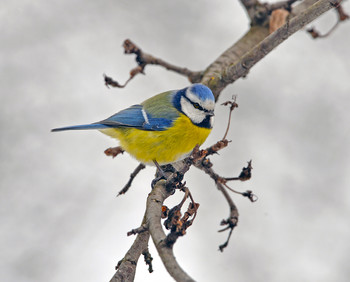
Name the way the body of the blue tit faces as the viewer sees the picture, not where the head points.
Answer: to the viewer's right
